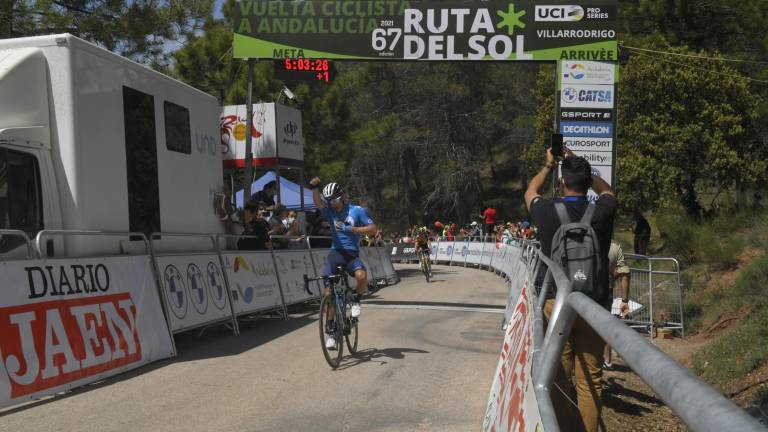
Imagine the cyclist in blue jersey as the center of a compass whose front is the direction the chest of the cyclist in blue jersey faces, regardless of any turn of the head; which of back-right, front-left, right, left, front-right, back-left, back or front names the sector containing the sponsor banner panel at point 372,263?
back

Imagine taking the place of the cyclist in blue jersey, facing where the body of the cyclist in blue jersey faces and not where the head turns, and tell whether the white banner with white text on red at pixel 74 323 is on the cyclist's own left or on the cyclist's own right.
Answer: on the cyclist's own right

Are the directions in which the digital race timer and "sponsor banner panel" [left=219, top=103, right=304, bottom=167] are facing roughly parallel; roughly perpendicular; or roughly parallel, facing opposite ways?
roughly parallel

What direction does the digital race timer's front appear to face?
toward the camera

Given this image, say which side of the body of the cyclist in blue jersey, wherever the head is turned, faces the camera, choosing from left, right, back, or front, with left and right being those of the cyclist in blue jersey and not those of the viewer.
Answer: front

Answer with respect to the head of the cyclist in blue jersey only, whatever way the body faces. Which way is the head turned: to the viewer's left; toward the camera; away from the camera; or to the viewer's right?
toward the camera

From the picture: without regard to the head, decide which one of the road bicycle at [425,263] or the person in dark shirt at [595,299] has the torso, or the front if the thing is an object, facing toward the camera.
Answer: the road bicycle

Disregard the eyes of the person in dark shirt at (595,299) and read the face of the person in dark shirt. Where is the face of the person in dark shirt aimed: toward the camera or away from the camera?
away from the camera

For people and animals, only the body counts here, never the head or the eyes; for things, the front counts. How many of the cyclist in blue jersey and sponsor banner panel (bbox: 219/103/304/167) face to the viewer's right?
0

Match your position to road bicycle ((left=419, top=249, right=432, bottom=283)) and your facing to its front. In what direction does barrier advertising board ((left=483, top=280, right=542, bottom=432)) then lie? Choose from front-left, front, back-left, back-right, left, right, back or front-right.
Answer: front

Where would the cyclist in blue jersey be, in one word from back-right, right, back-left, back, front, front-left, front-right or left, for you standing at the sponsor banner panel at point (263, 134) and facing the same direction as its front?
front

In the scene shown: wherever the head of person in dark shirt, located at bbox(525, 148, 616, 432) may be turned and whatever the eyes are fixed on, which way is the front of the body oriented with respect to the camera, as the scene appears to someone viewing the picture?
away from the camera

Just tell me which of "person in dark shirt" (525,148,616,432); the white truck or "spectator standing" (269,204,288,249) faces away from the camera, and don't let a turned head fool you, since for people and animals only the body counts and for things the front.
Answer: the person in dark shirt

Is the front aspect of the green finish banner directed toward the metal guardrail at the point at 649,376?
yes

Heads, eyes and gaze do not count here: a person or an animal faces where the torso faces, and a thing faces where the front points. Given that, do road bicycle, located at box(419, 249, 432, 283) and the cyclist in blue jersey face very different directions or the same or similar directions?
same or similar directions

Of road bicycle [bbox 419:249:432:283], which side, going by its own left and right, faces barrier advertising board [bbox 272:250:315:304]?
front

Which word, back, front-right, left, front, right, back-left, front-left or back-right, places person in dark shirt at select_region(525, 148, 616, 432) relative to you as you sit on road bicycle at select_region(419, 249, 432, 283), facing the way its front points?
front
